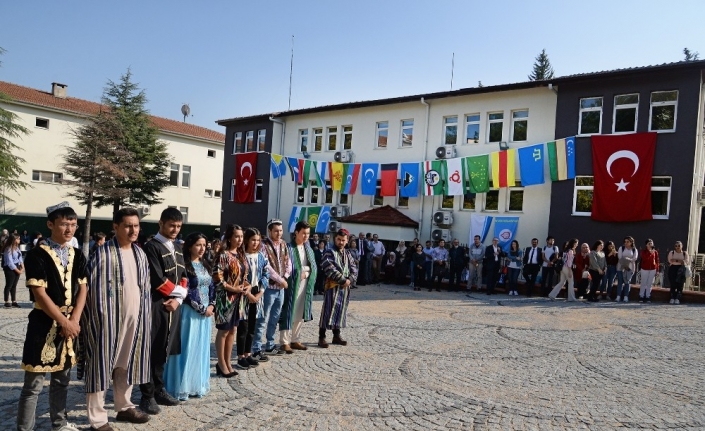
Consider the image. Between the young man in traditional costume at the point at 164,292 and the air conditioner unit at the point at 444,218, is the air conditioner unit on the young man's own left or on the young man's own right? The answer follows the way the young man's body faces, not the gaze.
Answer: on the young man's own left

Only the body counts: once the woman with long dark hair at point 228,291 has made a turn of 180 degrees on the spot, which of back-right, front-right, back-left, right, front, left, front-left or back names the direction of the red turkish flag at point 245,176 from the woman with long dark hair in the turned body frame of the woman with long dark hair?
front-right

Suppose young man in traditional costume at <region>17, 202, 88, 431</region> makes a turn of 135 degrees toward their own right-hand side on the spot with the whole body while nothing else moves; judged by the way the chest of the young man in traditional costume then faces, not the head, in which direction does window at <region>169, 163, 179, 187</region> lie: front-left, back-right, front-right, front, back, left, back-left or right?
right

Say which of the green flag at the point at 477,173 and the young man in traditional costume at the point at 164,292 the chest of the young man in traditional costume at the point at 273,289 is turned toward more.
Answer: the young man in traditional costume

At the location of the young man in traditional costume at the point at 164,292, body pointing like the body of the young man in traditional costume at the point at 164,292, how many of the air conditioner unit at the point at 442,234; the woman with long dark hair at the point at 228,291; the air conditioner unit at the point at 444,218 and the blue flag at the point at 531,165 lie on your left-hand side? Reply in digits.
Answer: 4

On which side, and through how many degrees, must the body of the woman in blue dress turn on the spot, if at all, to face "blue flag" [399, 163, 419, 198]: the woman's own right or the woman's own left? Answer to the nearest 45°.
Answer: approximately 90° to the woman's own left

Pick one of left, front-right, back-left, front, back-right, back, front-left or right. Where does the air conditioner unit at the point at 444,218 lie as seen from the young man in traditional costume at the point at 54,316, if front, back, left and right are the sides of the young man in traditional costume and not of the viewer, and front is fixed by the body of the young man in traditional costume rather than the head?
left

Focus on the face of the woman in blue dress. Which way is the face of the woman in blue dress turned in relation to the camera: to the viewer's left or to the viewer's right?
to the viewer's right

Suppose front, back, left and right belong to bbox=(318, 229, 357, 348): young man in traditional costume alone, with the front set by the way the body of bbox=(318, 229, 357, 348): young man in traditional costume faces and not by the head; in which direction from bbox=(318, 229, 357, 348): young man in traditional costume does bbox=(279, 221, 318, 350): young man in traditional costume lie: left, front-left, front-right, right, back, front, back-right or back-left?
right

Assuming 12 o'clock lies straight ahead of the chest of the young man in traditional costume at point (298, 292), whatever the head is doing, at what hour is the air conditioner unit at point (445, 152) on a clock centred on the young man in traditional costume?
The air conditioner unit is roughly at 8 o'clock from the young man in traditional costume.

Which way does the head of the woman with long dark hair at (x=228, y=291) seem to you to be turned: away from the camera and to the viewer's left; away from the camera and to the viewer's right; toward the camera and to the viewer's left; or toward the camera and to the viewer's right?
toward the camera and to the viewer's right
